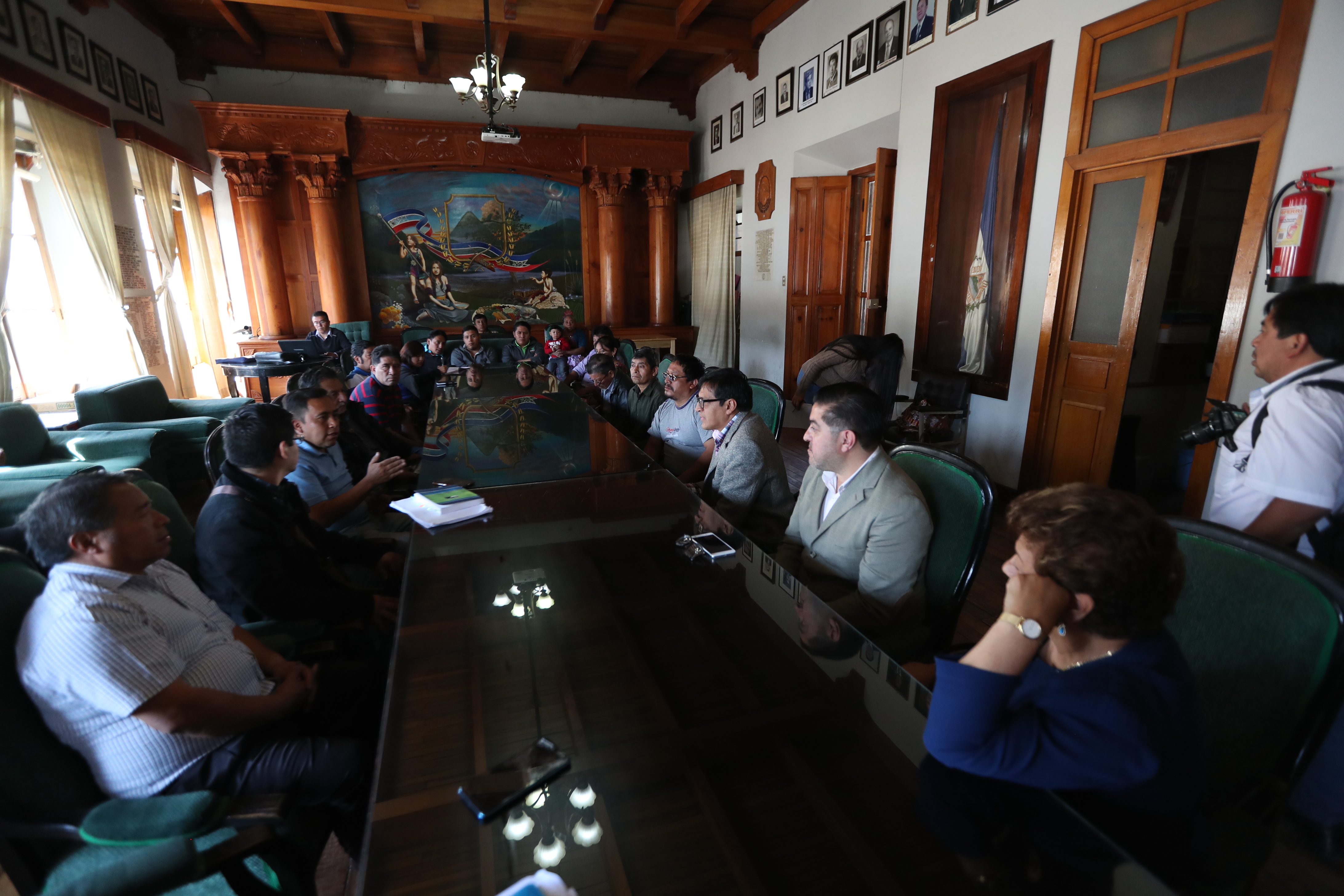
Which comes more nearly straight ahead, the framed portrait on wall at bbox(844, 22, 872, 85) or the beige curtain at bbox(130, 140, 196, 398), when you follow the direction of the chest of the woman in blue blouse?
the beige curtain

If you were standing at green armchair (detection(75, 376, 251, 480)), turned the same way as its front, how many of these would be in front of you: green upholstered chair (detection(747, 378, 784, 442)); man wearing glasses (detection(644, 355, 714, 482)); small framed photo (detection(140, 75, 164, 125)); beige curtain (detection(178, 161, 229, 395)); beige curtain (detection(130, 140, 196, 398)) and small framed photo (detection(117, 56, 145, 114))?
2

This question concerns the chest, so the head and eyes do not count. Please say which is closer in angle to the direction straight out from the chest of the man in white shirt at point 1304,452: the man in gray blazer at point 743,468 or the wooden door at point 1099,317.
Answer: the man in gray blazer

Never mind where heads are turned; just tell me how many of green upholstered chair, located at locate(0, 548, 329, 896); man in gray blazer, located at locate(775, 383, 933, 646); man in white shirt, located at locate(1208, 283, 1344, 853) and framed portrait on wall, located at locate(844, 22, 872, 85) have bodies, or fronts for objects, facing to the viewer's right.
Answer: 1

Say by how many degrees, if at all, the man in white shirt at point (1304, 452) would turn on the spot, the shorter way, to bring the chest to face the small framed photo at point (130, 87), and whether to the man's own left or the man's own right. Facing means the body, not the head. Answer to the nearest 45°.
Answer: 0° — they already face it

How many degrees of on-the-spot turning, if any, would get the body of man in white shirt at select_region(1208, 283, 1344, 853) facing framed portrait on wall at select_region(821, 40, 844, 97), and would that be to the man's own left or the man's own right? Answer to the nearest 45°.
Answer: approximately 45° to the man's own right

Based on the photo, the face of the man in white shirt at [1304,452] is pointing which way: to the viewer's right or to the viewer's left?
to the viewer's left

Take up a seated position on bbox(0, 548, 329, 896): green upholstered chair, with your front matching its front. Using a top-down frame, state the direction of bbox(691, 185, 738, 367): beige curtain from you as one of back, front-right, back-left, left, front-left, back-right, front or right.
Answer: front-left

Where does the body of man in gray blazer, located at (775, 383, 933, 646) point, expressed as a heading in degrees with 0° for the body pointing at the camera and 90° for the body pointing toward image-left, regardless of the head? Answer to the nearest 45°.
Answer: approximately 45°

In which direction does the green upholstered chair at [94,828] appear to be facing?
to the viewer's right

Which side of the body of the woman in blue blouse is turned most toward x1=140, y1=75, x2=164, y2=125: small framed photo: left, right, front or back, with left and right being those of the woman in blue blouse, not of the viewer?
front

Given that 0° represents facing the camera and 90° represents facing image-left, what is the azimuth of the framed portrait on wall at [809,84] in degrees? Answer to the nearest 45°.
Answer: approximately 45°

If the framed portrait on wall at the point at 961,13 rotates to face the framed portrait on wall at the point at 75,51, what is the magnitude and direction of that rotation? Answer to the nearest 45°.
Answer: approximately 45° to its right

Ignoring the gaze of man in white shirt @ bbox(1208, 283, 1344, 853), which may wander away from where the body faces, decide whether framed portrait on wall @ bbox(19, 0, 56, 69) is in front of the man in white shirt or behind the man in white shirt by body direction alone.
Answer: in front

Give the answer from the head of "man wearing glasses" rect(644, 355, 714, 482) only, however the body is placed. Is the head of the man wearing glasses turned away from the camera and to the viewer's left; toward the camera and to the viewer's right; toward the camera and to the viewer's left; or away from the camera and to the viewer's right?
toward the camera and to the viewer's left

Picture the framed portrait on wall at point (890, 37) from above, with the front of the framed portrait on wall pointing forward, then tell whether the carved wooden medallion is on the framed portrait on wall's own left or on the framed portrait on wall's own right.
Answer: on the framed portrait on wall's own right

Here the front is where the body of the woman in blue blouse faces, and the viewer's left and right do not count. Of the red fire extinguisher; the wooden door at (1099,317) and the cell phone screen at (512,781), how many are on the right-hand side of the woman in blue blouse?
2

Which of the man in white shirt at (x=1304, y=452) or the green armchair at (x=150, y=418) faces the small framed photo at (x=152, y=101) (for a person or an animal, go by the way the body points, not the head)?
the man in white shirt

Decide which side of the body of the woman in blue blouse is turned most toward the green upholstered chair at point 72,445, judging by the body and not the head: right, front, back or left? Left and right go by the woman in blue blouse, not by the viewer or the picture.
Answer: front

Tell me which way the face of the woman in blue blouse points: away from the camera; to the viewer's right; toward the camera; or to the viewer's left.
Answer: to the viewer's left
